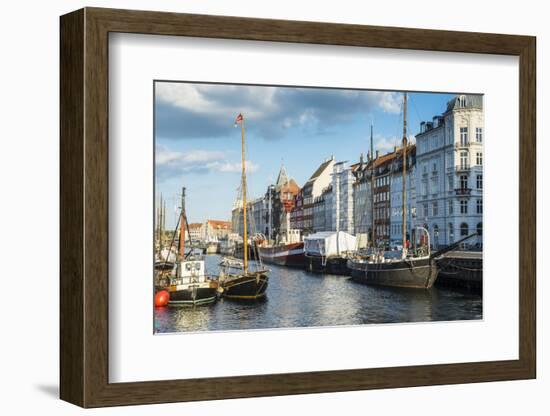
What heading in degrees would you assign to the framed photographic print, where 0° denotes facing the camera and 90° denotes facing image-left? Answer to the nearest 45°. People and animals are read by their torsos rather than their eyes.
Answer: approximately 315°
